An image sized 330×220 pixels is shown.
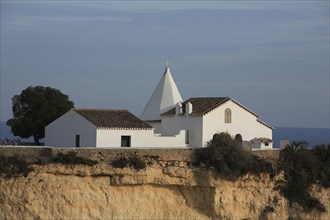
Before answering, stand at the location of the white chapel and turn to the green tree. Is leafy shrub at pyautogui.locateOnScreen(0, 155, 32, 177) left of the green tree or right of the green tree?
left

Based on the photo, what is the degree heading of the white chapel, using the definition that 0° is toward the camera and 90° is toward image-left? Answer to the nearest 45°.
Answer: approximately 315°

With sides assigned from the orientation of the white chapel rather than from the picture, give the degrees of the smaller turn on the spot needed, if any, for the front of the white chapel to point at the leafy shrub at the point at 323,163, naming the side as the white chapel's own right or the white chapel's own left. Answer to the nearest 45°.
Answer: approximately 45° to the white chapel's own left

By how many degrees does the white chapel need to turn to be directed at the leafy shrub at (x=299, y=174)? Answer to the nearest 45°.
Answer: approximately 45° to its left

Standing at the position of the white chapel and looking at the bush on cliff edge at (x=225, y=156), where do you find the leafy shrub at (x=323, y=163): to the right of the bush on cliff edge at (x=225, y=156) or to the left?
left
